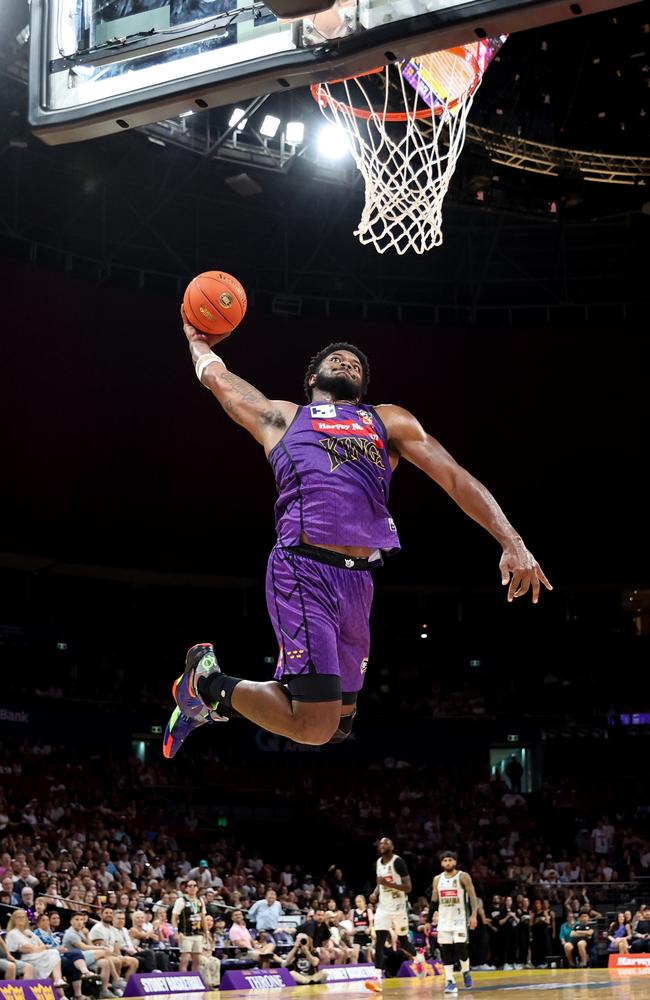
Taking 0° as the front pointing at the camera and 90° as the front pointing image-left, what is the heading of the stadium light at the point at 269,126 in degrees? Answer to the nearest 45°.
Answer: approximately 0°

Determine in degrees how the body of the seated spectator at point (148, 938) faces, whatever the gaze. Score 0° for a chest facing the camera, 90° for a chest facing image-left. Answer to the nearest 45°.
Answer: approximately 315°
